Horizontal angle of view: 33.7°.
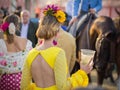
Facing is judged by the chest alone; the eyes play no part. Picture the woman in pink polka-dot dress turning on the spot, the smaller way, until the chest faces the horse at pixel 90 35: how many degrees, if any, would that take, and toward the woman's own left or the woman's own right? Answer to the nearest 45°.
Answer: approximately 45° to the woman's own right

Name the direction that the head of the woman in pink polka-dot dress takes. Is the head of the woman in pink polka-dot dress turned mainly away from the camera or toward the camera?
away from the camera

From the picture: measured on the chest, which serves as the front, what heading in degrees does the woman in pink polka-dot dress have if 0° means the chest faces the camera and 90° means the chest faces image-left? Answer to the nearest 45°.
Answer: approximately 180°

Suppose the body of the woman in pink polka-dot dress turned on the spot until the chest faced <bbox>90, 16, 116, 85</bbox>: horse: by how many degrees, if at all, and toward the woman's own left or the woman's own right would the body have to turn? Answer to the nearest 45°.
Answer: approximately 45° to the woman's own right

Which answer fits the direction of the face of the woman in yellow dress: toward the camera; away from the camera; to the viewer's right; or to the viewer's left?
away from the camera
